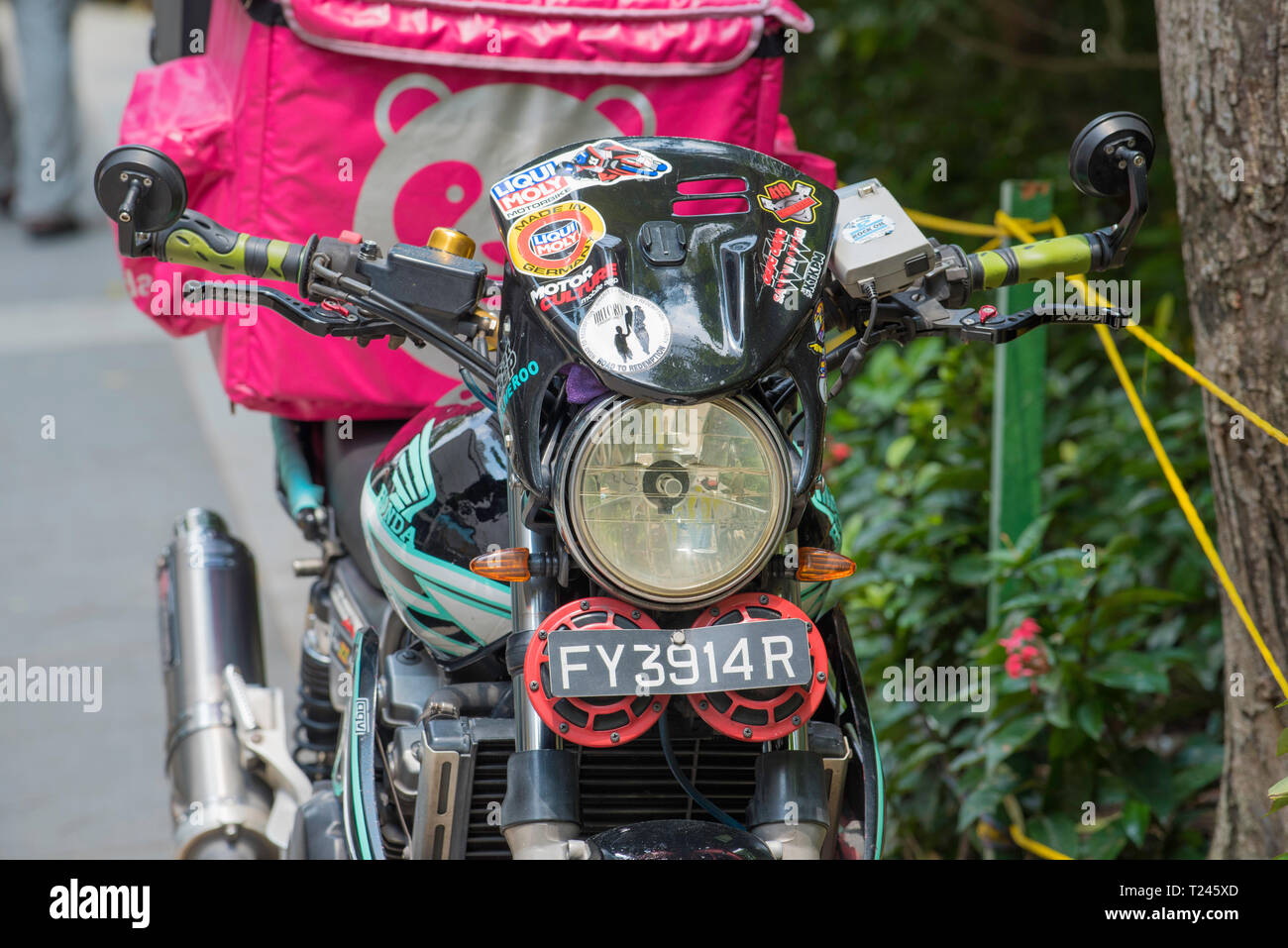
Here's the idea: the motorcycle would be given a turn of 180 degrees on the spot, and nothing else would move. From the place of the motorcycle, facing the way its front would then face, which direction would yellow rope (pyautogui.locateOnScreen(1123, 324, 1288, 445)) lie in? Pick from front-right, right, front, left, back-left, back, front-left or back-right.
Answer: front-right

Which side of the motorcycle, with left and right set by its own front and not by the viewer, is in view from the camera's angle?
front

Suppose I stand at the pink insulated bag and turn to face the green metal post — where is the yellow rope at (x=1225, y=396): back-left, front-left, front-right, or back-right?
front-right
